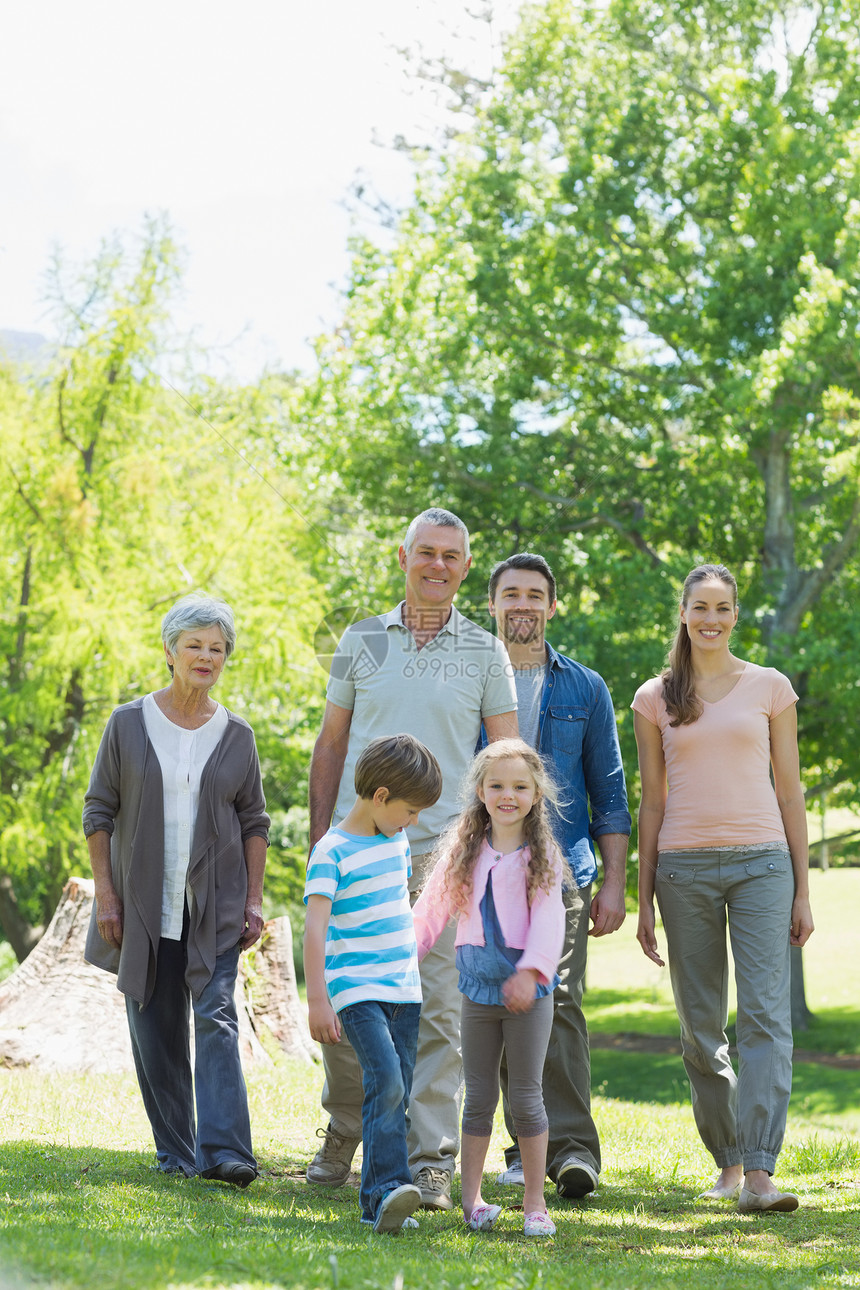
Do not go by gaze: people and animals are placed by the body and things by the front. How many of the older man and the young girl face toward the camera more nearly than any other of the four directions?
2

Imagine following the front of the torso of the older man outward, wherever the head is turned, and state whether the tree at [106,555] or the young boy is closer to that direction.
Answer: the young boy

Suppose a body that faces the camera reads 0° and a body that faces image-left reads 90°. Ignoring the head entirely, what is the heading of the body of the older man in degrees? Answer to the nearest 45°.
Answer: approximately 0°

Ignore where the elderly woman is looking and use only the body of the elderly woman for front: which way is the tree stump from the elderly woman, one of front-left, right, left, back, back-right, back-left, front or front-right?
back

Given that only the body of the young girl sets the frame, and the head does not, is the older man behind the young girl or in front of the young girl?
behind

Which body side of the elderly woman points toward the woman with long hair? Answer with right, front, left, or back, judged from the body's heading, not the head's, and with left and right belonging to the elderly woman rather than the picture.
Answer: left

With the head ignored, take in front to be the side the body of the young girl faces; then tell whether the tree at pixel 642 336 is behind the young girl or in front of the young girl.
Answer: behind

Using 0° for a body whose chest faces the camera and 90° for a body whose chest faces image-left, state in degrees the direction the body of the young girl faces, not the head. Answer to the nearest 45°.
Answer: approximately 0°
